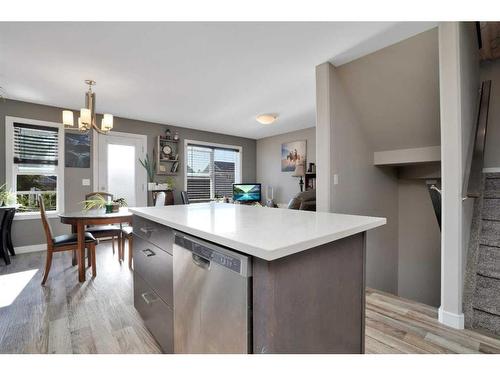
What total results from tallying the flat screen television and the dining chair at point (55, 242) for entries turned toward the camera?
1

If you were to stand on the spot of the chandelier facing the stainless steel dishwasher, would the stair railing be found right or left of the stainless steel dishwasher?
left

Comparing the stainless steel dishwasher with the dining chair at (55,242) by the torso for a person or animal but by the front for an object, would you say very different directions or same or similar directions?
very different directions

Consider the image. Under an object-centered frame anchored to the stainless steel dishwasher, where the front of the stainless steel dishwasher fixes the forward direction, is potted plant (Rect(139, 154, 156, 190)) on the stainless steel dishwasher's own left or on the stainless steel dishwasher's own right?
on the stainless steel dishwasher's own right

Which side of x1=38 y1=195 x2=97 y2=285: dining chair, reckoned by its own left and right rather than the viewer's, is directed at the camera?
right

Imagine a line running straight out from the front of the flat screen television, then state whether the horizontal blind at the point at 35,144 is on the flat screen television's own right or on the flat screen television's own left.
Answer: on the flat screen television's own right

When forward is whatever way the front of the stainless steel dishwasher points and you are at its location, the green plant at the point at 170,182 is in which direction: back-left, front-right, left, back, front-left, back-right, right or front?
back-right

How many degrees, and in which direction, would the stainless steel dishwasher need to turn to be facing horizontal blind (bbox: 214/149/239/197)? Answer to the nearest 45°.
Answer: approximately 135° to its right

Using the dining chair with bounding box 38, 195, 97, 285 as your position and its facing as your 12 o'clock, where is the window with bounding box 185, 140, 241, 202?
The window is roughly at 11 o'clock from the dining chair.

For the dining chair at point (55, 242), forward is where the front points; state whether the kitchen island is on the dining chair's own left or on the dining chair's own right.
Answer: on the dining chair's own right

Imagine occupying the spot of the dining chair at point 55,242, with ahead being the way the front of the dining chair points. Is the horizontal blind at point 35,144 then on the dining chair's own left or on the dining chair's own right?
on the dining chair's own left

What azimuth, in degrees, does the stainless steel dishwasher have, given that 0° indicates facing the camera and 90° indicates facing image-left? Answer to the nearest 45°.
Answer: approximately 45°

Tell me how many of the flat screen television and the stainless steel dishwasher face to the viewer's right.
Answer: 0
